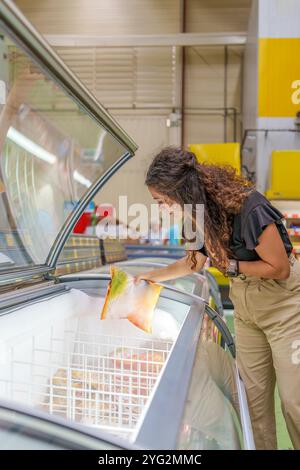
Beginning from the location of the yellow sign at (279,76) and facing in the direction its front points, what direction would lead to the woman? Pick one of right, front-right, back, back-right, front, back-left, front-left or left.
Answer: front

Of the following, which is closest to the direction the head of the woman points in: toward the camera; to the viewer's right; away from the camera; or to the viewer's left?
to the viewer's left

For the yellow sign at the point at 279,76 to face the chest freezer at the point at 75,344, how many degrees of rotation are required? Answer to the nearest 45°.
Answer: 0° — it already faces it

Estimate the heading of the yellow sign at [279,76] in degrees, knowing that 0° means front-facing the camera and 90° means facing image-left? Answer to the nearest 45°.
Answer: approximately 0°

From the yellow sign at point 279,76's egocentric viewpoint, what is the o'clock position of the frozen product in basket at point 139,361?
The frozen product in basket is roughly at 12 o'clock from the yellow sign.
